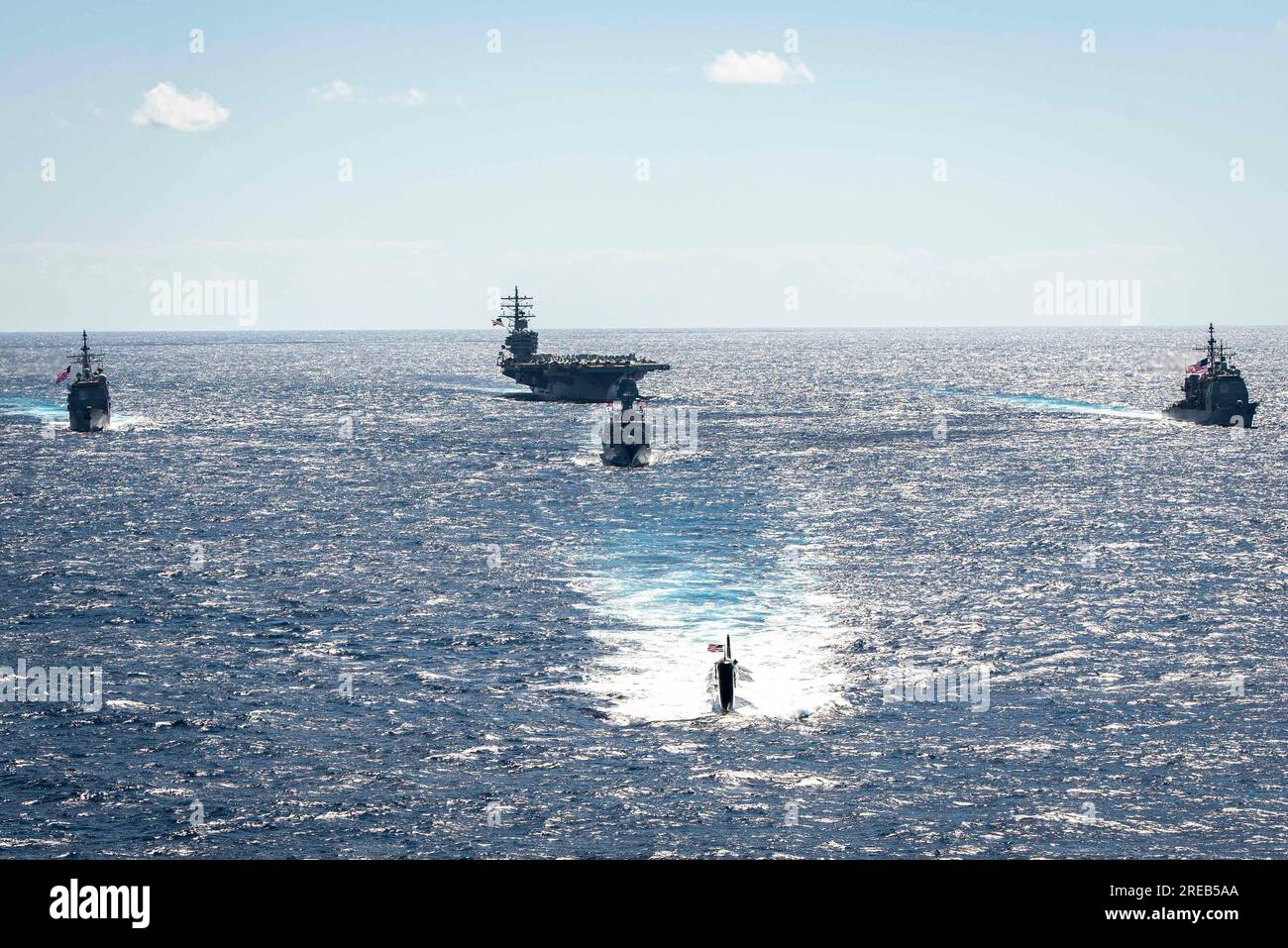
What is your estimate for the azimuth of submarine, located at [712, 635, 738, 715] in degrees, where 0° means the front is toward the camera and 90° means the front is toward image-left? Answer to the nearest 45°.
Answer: approximately 0°
